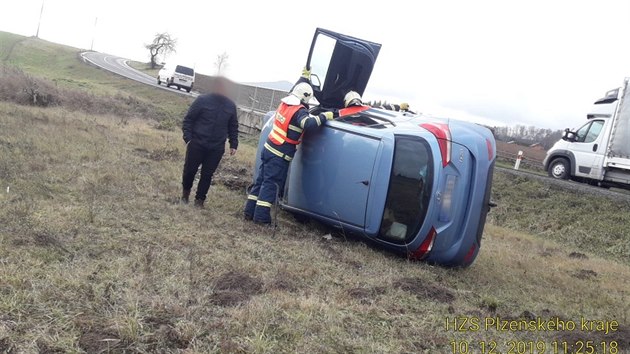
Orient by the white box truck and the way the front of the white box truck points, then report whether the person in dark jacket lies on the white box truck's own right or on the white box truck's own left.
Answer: on the white box truck's own left

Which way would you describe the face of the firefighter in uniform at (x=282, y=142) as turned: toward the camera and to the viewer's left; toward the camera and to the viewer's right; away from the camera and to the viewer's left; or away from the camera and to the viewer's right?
away from the camera and to the viewer's right

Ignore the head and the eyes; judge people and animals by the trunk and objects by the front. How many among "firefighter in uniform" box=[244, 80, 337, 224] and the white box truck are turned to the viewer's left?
1

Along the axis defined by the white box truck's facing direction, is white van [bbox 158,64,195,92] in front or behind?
in front

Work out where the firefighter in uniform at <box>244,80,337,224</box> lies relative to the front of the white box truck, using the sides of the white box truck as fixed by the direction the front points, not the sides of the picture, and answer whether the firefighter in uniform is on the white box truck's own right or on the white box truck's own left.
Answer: on the white box truck's own left

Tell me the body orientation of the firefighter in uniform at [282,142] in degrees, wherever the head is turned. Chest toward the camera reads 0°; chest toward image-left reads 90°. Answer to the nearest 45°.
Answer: approximately 225°

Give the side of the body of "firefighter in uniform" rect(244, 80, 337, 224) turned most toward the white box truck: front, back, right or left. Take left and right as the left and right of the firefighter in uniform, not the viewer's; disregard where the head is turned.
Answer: front

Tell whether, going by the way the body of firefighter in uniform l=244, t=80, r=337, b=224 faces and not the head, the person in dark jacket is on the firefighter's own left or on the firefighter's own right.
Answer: on the firefighter's own left

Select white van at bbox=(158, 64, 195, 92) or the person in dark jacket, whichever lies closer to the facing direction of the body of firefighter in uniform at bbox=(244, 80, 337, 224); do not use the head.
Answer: the white van

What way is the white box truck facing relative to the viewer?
to the viewer's left
